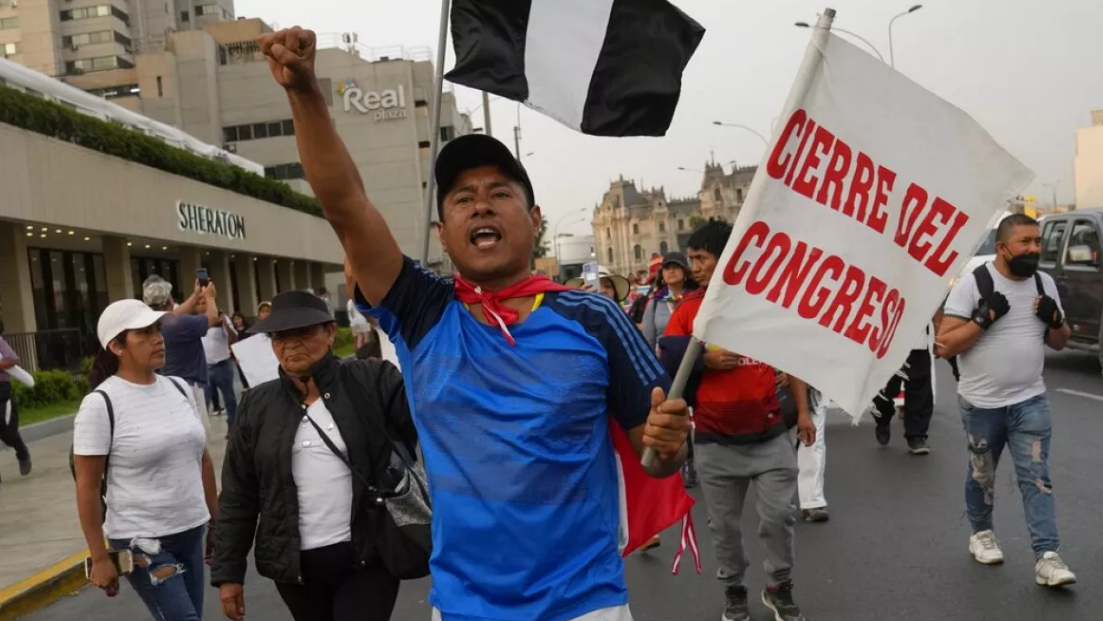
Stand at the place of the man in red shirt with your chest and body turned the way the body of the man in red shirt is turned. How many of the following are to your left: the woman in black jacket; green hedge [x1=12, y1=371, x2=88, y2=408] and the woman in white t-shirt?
0

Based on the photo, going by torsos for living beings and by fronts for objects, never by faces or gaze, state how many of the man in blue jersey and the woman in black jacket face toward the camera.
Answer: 2

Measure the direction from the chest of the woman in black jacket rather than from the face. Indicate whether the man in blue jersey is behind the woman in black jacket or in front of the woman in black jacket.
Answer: in front

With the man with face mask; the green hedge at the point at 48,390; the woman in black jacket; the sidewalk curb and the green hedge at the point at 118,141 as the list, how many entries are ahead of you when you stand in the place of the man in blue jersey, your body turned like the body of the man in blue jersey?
0

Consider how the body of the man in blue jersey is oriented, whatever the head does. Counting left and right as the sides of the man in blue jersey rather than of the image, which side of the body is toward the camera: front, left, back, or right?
front

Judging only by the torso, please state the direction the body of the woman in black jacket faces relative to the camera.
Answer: toward the camera

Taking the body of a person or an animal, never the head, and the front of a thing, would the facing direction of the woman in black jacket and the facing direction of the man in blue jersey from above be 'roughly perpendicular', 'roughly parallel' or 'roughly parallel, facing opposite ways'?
roughly parallel

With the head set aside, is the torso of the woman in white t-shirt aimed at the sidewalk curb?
no

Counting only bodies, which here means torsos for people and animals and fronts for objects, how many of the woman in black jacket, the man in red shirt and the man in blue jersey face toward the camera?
3

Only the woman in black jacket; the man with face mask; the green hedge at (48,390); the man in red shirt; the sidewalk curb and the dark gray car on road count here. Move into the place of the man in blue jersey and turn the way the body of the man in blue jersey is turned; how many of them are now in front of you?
0

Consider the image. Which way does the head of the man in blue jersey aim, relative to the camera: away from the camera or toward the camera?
toward the camera

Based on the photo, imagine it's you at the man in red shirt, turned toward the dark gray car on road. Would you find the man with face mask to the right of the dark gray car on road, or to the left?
right

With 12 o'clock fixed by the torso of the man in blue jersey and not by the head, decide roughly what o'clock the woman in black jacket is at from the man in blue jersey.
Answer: The woman in black jacket is roughly at 5 o'clock from the man in blue jersey.
